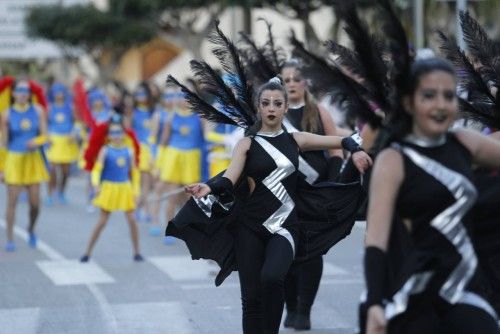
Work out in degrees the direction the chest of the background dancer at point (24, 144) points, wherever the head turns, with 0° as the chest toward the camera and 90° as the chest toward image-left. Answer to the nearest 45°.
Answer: approximately 0°

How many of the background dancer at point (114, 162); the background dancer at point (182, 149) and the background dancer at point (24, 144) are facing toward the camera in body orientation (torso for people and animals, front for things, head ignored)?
3

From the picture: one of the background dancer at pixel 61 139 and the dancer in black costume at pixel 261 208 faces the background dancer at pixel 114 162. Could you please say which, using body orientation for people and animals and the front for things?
the background dancer at pixel 61 139

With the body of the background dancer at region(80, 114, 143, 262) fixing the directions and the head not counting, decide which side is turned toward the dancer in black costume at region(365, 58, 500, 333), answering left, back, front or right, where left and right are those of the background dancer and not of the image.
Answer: front

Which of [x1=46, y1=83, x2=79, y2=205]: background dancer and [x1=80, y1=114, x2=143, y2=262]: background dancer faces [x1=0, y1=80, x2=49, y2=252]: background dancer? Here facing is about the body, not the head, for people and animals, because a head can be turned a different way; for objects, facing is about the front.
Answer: [x1=46, y1=83, x2=79, y2=205]: background dancer

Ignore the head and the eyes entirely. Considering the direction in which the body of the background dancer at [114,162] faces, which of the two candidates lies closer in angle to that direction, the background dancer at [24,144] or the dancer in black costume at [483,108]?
the dancer in black costume

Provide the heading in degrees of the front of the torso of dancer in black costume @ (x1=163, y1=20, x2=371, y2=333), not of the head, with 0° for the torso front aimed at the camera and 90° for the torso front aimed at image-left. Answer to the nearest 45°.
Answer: approximately 0°

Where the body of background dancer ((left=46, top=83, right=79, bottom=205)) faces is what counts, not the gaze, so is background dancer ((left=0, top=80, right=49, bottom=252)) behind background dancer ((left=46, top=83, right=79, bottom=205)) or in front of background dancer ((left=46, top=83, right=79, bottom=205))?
in front
